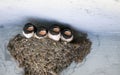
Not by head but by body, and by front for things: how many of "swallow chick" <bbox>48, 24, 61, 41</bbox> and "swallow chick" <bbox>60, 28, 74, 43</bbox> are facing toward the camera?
2

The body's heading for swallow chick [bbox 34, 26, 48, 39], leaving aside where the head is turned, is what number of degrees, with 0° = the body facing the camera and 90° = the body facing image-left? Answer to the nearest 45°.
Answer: approximately 315°

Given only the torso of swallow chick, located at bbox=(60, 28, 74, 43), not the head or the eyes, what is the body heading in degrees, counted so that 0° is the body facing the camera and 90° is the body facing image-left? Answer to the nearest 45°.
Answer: approximately 0°
